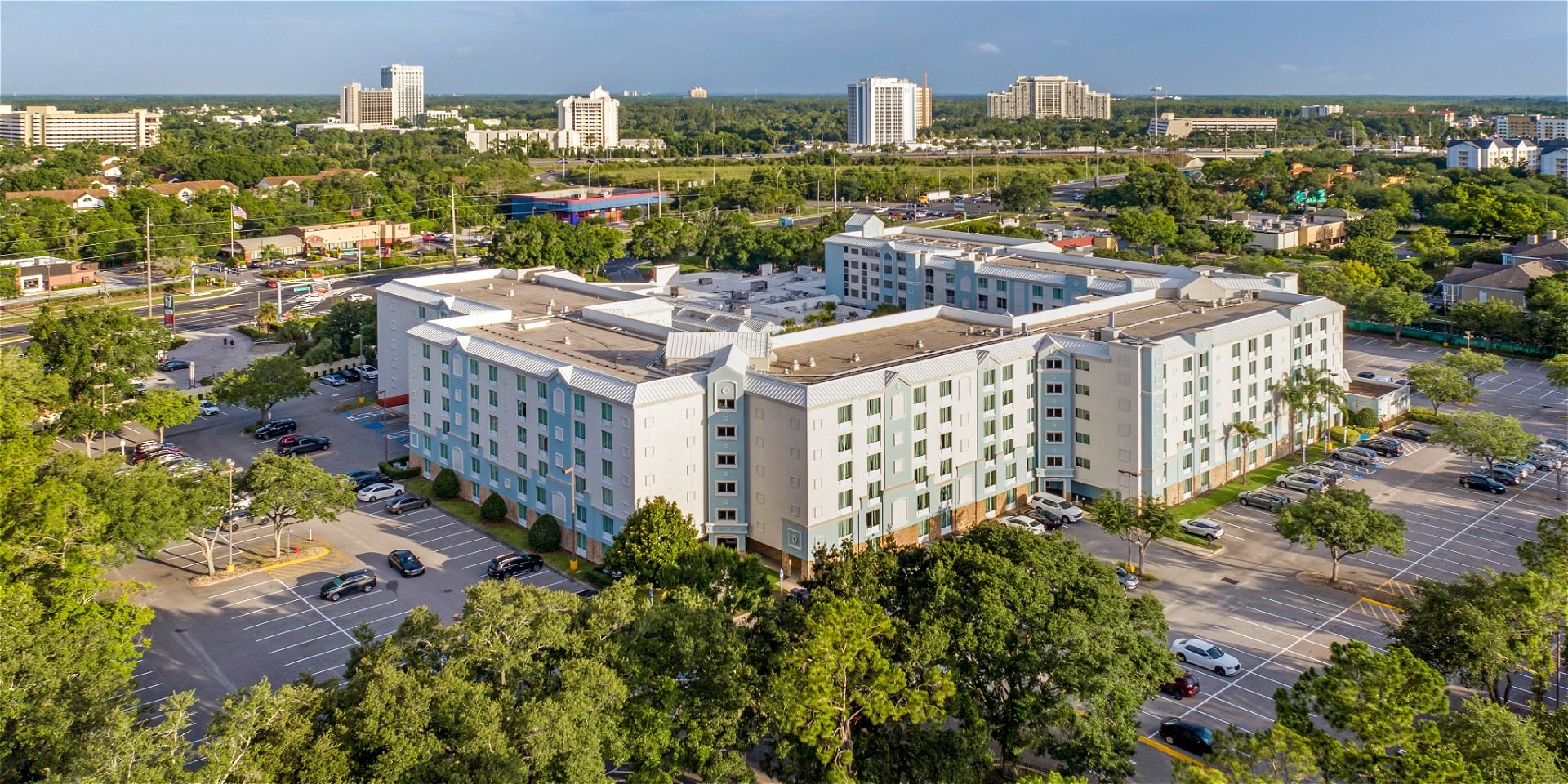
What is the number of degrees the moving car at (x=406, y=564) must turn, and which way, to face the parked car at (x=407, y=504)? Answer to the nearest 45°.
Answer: approximately 135° to its left

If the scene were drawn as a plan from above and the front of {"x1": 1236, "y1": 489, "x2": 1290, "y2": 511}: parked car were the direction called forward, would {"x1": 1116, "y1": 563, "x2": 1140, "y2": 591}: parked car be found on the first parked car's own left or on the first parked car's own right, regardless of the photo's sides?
on the first parked car's own left

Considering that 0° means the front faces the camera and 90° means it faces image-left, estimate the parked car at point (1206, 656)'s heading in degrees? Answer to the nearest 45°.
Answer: approximately 315°

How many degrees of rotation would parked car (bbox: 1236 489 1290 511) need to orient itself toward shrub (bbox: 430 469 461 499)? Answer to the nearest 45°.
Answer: approximately 45° to its left
